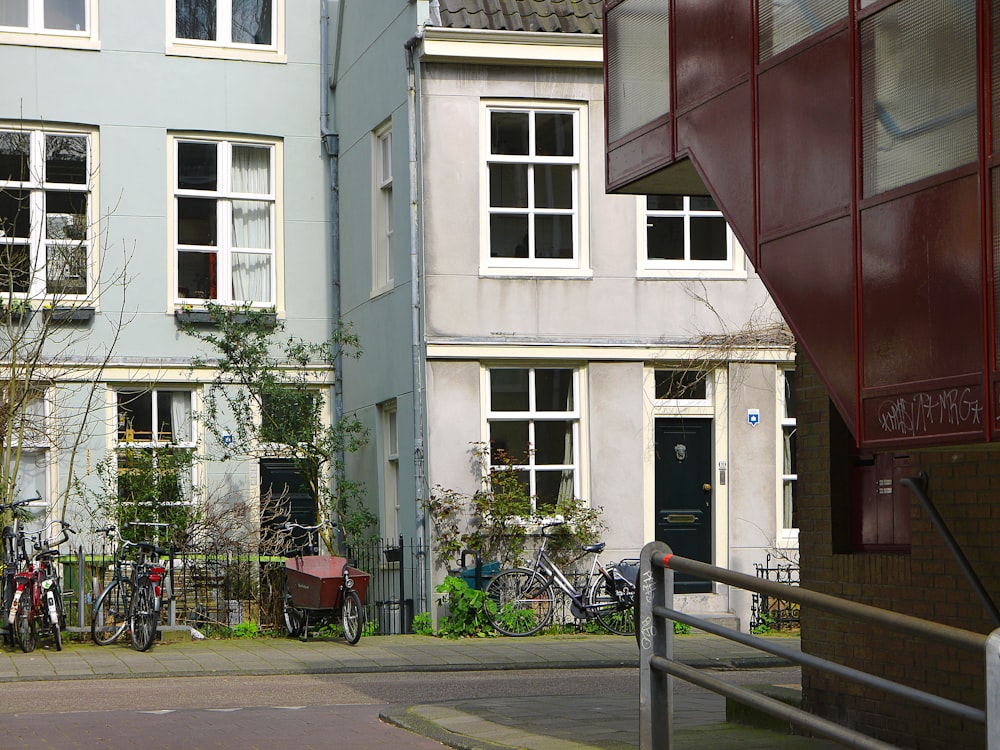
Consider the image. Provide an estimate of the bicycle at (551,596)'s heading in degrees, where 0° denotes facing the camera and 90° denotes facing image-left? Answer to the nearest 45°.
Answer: approximately 90°

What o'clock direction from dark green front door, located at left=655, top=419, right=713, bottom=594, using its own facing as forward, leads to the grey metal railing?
The grey metal railing is roughly at 12 o'clock from the dark green front door.

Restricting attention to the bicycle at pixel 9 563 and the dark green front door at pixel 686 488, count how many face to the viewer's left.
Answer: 0

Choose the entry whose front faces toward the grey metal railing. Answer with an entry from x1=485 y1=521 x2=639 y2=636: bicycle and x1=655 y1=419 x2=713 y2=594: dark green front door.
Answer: the dark green front door

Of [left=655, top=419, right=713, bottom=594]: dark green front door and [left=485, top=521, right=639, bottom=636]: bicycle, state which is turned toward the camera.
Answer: the dark green front door

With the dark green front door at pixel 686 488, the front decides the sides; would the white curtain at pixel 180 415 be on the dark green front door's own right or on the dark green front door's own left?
on the dark green front door's own right

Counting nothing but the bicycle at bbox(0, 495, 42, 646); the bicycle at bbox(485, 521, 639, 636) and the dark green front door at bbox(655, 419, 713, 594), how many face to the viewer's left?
1

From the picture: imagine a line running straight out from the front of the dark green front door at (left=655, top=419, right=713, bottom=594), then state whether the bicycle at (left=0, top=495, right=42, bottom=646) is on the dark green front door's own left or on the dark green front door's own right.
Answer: on the dark green front door's own right

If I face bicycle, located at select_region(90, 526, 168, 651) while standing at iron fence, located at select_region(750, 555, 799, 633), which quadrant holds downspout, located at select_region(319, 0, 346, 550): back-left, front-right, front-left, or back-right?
front-right

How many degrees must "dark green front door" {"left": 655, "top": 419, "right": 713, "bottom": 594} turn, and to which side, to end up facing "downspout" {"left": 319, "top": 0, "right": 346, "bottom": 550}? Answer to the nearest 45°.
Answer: approximately 135° to its right

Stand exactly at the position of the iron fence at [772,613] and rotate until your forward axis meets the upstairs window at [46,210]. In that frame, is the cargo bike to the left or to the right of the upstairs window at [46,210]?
left

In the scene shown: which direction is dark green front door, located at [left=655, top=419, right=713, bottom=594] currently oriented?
toward the camera
